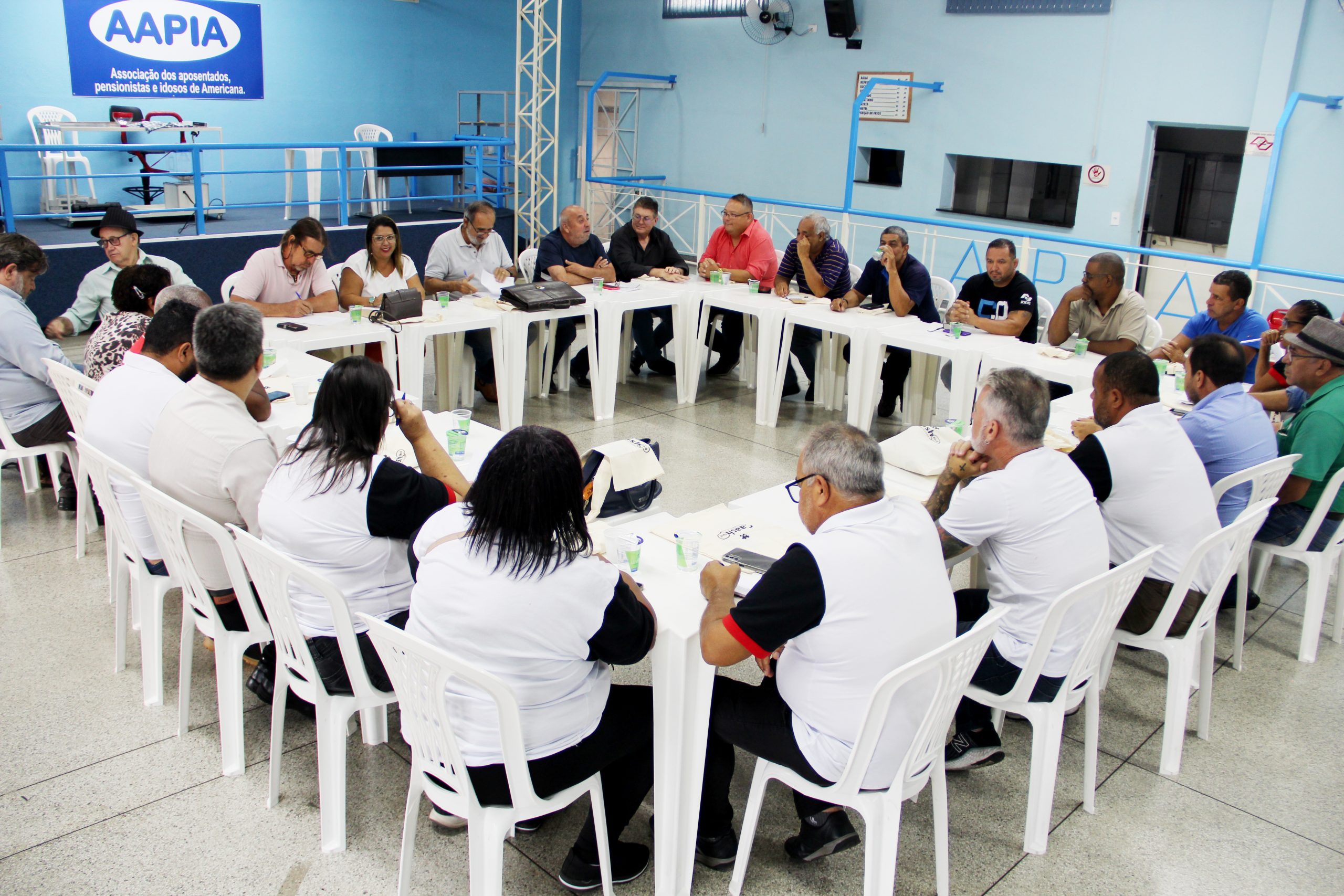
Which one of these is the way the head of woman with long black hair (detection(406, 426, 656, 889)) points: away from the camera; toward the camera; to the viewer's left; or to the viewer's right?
away from the camera

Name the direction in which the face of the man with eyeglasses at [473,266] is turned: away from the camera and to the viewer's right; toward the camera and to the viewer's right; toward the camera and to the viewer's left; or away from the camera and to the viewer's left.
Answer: toward the camera and to the viewer's right

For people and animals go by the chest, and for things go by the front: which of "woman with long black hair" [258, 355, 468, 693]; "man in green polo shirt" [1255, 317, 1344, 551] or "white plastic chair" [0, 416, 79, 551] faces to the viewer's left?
the man in green polo shirt

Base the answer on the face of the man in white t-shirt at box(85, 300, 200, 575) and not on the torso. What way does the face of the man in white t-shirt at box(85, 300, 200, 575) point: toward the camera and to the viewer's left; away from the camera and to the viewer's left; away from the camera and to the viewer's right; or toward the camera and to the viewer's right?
away from the camera and to the viewer's right

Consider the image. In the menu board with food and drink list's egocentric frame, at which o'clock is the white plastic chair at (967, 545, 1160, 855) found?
The white plastic chair is roughly at 12 o'clock from the menu board with food and drink list.

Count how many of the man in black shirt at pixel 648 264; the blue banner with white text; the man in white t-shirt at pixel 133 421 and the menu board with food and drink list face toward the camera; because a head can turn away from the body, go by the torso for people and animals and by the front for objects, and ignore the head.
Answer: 3

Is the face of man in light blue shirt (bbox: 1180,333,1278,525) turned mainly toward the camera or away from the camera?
away from the camera

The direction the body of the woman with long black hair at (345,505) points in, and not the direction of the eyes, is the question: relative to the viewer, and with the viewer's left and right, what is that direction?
facing away from the viewer and to the right of the viewer

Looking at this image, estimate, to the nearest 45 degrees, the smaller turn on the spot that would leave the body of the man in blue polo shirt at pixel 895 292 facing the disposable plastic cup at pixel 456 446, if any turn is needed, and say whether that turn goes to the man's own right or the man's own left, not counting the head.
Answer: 0° — they already face it

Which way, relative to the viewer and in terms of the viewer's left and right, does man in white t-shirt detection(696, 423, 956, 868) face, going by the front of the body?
facing away from the viewer and to the left of the viewer

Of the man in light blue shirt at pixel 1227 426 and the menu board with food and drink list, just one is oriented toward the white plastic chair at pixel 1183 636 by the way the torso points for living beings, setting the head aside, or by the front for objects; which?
the menu board with food and drink list

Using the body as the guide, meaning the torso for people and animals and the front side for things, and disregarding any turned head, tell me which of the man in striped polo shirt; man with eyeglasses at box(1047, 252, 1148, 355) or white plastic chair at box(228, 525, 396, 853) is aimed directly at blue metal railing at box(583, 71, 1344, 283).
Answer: the white plastic chair

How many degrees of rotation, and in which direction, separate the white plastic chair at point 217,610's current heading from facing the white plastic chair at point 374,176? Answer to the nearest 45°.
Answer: approximately 45° to its left
